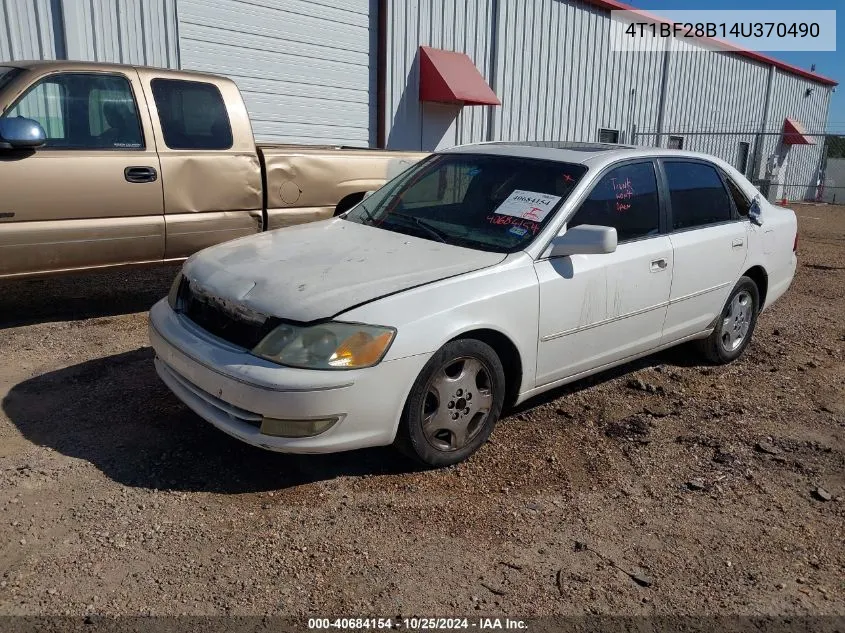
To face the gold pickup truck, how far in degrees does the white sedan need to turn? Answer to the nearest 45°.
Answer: approximately 90° to its right

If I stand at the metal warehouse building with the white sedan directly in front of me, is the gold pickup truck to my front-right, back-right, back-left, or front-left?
front-right

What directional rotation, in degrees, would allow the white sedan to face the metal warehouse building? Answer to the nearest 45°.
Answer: approximately 135° to its right

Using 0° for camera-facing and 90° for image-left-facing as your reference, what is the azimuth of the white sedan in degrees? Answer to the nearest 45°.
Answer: approximately 45°

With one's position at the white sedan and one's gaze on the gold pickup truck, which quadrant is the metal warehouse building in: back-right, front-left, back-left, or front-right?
front-right

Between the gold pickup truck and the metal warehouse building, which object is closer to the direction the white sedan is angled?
the gold pickup truck

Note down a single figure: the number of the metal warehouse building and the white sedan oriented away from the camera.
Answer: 0
